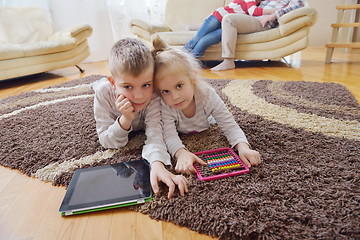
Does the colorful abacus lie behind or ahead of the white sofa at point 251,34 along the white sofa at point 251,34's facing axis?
ahead

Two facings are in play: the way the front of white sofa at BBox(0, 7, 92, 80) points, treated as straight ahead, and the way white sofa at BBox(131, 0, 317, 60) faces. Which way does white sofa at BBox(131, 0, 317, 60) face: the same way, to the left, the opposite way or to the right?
to the right

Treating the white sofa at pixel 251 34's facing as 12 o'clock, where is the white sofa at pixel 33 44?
the white sofa at pixel 33 44 is roughly at 3 o'clock from the white sofa at pixel 251 34.

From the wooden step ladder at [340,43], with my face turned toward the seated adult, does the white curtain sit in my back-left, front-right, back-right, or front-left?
front-right

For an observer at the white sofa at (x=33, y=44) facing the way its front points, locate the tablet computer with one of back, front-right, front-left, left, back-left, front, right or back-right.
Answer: front-right

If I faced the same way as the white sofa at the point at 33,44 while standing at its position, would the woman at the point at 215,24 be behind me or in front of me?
in front

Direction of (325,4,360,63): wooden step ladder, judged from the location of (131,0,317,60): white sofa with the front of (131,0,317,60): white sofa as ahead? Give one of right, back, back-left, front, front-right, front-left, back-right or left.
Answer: left

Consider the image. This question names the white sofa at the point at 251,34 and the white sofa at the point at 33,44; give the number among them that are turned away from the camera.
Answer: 0

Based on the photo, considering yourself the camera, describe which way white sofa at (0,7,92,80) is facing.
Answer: facing the viewer and to the right of the viewer

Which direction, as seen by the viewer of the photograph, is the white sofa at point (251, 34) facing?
facing the viewer

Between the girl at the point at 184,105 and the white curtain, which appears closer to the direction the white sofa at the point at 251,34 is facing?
the girl

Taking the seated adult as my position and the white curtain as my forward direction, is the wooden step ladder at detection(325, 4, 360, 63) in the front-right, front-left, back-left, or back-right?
back-right

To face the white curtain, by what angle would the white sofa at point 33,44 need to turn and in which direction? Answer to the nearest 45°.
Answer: approximately 90° to its left

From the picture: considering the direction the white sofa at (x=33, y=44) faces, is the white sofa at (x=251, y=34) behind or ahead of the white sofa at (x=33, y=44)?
ahead
